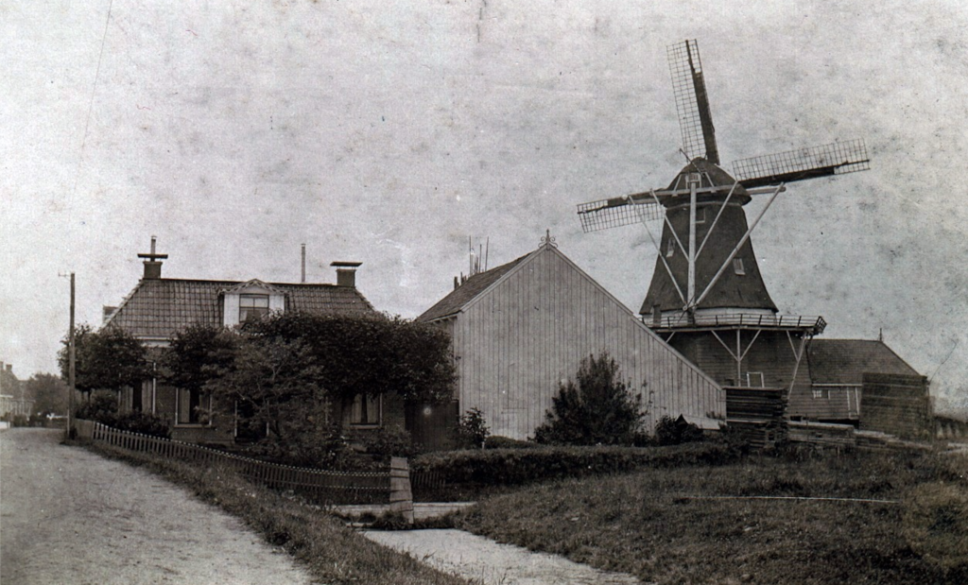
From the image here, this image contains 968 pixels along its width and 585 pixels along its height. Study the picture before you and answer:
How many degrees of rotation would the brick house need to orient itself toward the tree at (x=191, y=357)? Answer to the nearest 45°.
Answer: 0° — it already faces it

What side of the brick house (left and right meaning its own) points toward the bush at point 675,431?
left

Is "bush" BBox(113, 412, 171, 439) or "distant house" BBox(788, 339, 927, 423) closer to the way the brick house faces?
the bush

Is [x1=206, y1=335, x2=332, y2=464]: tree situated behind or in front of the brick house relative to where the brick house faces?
in front

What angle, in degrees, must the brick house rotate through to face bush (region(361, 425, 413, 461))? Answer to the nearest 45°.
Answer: approximately 45° to its left

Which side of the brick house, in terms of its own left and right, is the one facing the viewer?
front

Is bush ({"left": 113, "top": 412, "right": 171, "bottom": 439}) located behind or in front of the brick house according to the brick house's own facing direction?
in front

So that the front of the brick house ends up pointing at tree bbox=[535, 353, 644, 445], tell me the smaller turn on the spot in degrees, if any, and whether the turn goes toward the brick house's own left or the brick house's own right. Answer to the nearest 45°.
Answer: approximately 90° to the brick house's own left

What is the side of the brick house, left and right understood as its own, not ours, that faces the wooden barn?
left
